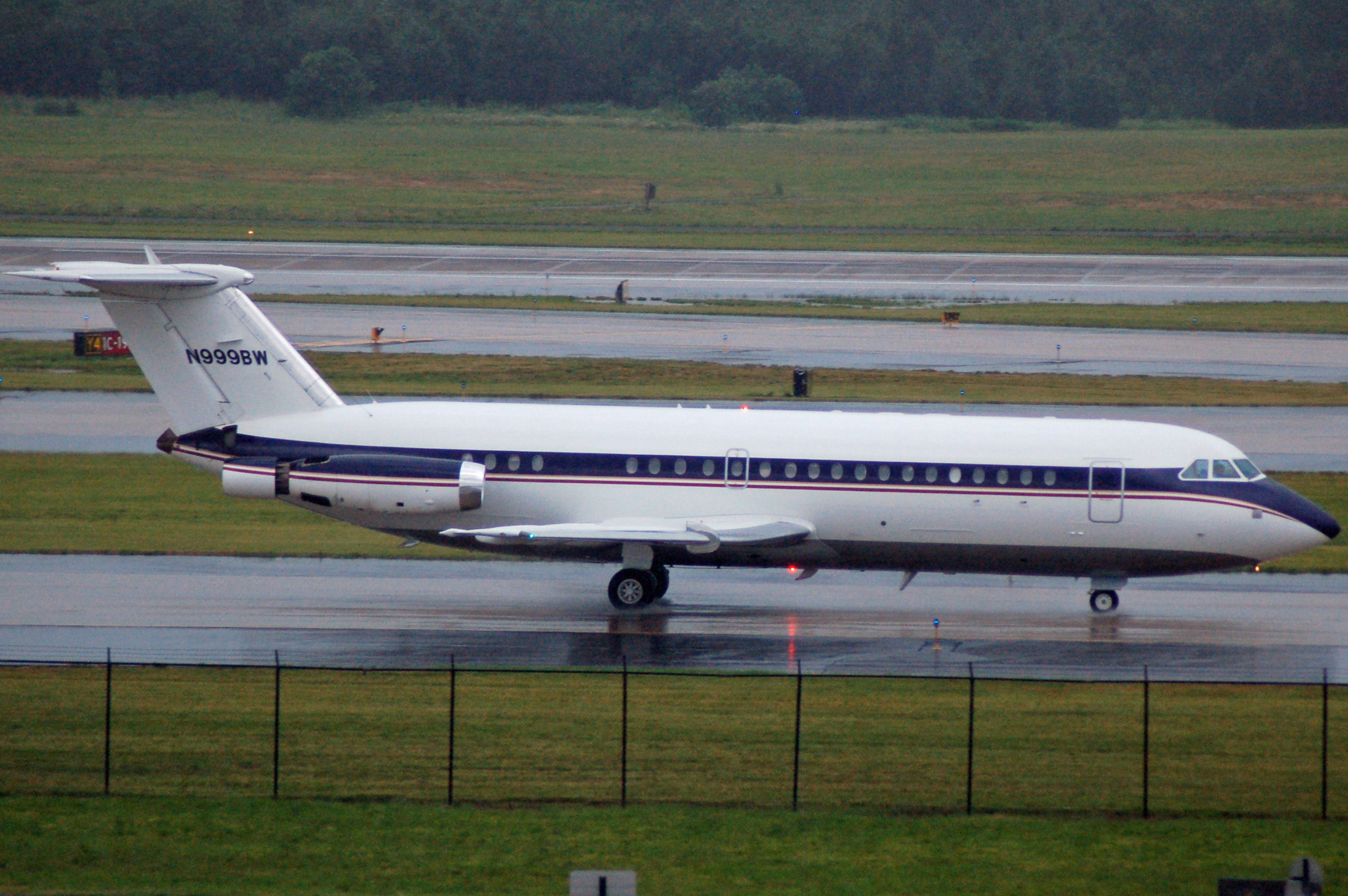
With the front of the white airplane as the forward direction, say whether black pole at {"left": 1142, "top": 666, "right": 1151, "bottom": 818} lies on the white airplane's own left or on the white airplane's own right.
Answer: on the white airplane's own right

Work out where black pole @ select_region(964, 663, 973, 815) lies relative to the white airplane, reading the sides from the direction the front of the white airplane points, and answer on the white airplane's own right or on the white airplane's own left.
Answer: on the white airplane's own right

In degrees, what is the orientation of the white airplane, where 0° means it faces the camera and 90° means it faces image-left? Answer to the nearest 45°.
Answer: approximately 270°

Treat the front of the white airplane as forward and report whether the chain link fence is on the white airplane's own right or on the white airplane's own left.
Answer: on the white airplane's own right

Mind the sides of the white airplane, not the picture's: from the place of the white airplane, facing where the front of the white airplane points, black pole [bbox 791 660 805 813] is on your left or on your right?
on your right
